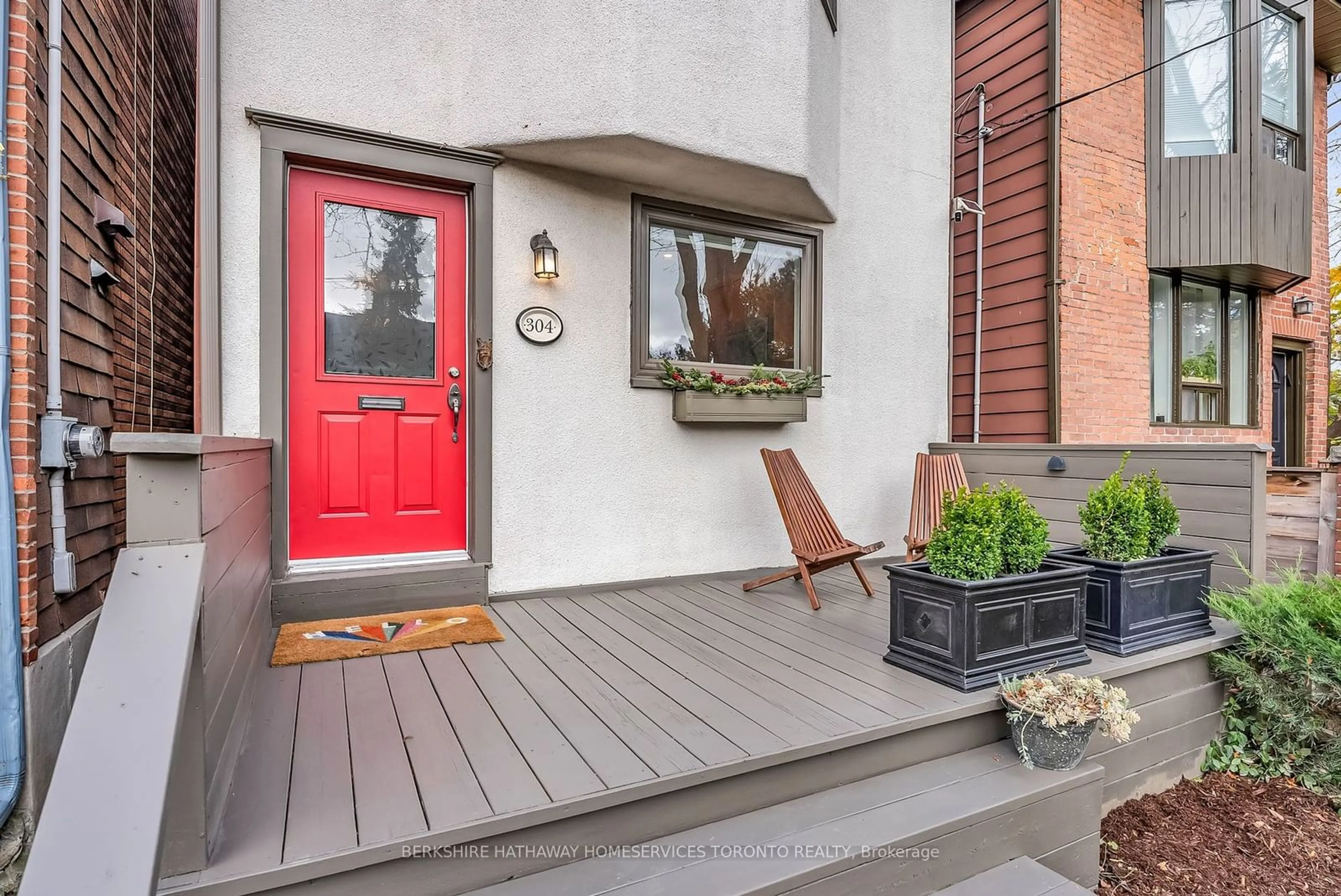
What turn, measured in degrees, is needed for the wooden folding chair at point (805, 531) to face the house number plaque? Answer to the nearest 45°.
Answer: approximately 135° to its right

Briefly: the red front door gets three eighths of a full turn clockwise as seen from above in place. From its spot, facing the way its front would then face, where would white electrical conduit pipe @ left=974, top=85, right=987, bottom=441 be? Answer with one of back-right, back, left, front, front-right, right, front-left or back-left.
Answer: back-right

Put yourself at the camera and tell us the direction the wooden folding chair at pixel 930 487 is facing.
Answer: facing the viewer and to the left of the viewer

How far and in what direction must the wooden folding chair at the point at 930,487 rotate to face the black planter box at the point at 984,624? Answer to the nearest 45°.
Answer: approximately 45° to its left

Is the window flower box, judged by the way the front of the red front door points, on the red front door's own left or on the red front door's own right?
on the red front door's own left

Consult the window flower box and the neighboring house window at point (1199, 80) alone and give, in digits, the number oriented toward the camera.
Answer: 2

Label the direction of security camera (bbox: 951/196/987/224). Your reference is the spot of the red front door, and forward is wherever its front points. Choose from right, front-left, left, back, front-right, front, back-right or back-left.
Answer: left

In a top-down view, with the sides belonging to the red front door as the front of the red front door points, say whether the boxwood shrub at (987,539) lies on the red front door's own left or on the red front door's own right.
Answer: on the red front door's own left

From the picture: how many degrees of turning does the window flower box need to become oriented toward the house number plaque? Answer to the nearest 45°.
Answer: approximately 45° to its right

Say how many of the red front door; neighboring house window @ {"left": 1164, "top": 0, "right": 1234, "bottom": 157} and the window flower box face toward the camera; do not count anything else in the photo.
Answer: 3

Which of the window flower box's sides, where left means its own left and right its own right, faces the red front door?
right

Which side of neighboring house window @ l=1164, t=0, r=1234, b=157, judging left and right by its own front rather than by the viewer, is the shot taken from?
front
